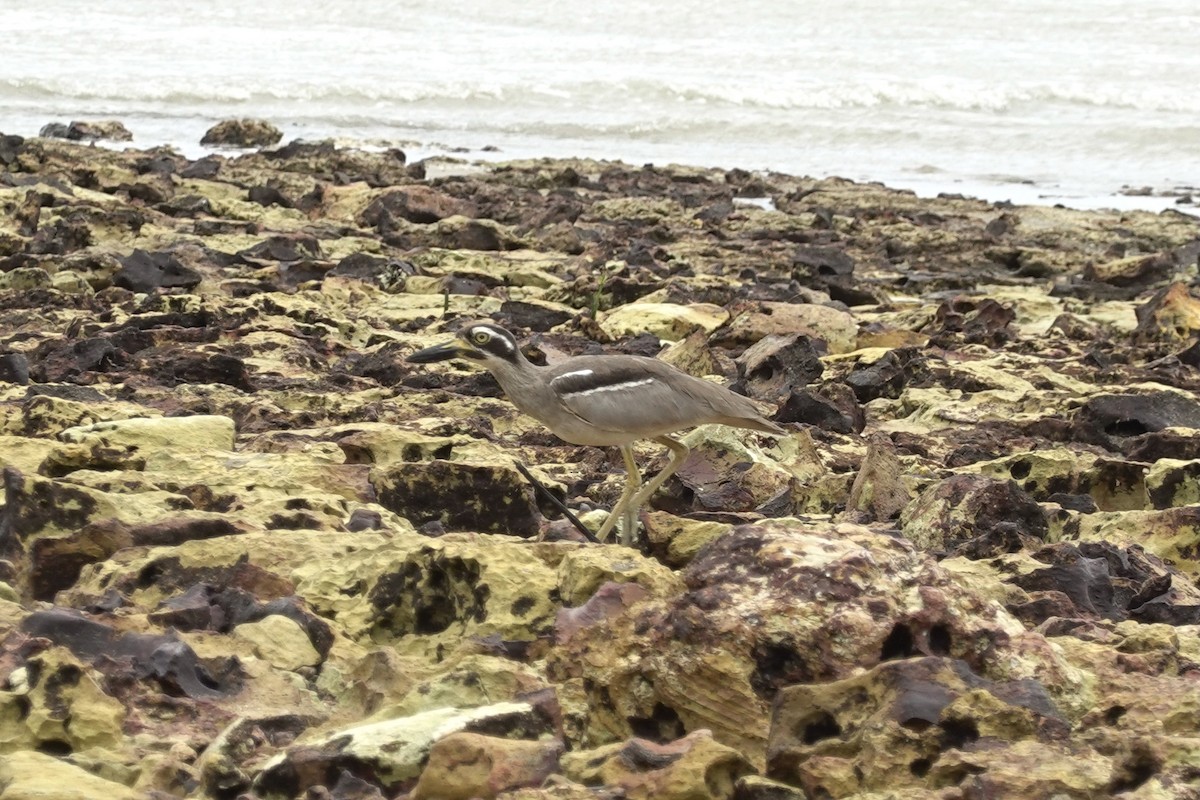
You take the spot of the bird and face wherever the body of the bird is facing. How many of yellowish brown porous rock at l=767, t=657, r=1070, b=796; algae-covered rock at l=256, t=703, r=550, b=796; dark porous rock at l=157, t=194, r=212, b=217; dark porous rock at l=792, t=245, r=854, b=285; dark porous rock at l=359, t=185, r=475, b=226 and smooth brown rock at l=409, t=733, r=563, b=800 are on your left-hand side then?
3

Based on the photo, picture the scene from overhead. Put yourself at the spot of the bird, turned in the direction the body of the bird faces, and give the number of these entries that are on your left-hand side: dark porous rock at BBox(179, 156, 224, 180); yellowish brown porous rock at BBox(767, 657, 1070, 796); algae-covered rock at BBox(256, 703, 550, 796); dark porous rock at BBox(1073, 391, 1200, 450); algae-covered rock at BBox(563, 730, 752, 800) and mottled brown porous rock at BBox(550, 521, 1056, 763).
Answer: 4

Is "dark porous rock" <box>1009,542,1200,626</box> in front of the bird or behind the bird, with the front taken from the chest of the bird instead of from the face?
behind

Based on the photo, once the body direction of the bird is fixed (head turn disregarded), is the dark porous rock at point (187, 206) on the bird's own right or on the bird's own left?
on the bird's own right

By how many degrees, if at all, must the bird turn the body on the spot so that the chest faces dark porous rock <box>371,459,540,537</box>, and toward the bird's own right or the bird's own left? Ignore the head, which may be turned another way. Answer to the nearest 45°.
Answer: approximately 45° to the bird's own left

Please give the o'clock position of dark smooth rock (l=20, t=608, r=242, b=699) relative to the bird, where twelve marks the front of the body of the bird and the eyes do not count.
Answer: The dark smooth rock is roughly at 10 o'clock from the bird.

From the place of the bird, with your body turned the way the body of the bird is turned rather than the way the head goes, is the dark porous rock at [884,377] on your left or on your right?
on your right

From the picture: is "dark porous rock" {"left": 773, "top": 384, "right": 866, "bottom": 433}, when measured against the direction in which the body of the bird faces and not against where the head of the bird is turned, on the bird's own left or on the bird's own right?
on the bird's own right

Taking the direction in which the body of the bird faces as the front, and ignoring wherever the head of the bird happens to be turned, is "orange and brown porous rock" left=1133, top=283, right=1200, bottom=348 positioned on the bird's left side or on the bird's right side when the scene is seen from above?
on the bird's right side

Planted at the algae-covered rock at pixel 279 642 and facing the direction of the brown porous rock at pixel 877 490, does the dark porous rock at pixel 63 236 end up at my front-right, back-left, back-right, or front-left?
front-left

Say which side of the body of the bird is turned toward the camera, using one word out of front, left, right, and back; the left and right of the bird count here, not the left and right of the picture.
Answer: left

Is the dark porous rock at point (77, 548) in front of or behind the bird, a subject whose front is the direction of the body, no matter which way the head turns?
in front

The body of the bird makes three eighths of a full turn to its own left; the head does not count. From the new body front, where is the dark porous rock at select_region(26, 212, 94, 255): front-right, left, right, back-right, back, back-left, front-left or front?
back

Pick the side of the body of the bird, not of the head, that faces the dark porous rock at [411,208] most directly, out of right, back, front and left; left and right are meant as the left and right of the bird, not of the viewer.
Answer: right

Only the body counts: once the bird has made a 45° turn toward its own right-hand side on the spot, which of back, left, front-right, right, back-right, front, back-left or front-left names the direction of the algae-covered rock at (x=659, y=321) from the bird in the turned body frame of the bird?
front-right

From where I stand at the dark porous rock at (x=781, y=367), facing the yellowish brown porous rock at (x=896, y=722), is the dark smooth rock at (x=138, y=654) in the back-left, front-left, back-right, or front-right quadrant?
front-right

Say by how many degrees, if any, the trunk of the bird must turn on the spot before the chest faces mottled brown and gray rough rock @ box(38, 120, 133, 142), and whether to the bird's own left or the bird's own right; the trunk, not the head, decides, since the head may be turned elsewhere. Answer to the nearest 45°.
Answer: approximately 45° to the bird's own right
